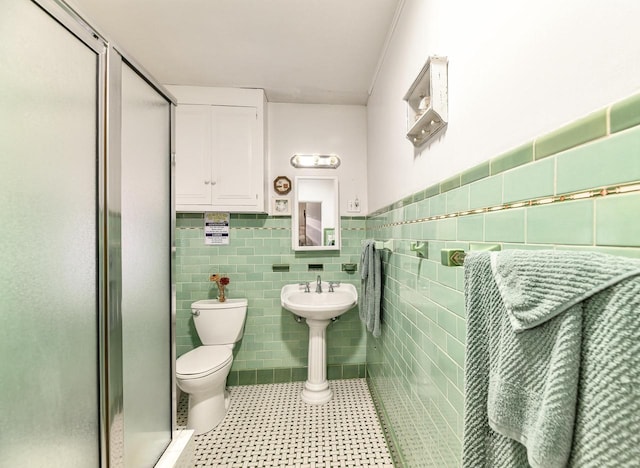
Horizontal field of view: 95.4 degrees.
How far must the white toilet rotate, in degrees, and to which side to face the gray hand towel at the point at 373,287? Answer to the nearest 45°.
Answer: approximately 90° to its left

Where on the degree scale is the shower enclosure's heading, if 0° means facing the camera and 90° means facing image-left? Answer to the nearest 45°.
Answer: approximately 270°

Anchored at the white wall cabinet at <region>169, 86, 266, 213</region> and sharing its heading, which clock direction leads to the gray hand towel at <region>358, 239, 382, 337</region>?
The gray hand towel is roughly at 10 o'clock from the white wall cabinet.

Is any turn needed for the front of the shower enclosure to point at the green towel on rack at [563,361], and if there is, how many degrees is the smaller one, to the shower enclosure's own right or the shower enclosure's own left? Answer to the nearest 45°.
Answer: approximately 45° to the shower enclosure's own right

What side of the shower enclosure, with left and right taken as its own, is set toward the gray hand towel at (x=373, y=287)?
front

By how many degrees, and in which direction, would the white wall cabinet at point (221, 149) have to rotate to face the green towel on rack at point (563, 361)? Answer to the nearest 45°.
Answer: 0° — it already faces it

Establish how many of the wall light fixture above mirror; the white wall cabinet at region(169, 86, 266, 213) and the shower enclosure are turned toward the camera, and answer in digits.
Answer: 2

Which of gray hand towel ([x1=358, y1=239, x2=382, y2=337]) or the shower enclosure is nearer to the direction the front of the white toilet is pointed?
the shower enclosure

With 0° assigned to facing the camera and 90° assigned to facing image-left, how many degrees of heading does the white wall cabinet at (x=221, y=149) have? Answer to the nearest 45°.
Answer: approximately 0°

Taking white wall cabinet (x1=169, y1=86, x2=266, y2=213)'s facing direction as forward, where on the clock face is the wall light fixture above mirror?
The wall light fixture above mirror is roughly at 9 o'clock from the white wall cabinet.
